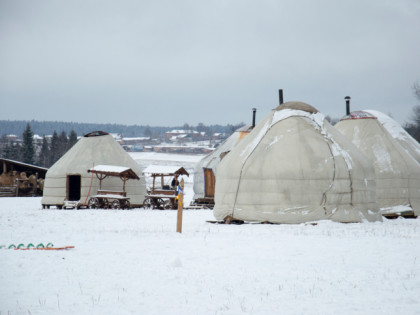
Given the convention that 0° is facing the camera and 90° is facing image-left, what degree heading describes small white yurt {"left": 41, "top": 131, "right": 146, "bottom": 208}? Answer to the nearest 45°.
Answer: approximately 45°

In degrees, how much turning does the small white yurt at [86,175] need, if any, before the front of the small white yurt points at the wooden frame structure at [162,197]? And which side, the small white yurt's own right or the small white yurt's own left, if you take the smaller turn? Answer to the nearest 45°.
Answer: approximately 135° to the small white yurt's own left

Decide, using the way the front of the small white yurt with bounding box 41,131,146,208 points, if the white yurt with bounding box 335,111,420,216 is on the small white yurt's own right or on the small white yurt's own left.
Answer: on the small white yurt's own left

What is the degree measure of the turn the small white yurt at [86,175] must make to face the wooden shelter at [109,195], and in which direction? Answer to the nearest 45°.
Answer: approximately 90° to its left

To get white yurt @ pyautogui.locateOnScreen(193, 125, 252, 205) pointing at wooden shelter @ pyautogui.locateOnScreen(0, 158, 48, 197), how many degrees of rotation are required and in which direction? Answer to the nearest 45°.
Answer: approximately 90° to its right

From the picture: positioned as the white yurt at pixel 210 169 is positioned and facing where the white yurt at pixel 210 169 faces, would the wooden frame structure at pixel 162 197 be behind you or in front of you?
in front

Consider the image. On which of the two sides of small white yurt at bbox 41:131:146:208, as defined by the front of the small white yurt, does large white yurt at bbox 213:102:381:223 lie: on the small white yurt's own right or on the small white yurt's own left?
on the small white yurt's own left

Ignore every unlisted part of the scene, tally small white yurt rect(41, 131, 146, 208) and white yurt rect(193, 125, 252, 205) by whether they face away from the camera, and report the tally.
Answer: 0

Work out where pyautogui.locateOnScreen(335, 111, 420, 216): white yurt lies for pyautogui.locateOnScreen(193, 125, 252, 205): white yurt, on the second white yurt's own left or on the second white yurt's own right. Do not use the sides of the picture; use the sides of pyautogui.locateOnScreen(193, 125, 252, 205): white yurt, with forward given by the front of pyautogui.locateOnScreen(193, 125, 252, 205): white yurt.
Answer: on the second white yurt's own left
